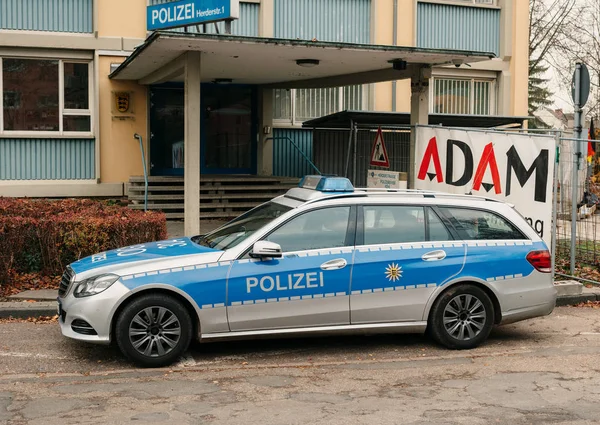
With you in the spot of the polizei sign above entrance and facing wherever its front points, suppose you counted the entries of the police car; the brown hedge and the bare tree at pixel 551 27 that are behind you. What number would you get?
1

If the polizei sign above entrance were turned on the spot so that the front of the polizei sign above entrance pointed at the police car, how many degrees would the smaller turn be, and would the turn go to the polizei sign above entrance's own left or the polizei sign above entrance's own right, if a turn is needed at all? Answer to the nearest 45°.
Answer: approximately 45° to the polizei sign above entrance's own left

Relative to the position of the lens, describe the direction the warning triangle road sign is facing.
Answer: facing the viewer and to the left of the viewer

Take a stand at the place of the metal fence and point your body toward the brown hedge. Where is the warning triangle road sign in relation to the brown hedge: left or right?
right

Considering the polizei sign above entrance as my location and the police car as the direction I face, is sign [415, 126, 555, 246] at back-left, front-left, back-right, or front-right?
front-left

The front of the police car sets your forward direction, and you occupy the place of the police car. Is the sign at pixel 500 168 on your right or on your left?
on your right

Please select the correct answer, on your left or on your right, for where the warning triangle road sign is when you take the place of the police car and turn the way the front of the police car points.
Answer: on your right

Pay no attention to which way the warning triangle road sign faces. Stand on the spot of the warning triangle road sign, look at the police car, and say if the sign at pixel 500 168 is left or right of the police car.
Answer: left

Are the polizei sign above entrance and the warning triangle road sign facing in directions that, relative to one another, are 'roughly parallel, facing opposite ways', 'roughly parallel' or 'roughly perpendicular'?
roughly parallel

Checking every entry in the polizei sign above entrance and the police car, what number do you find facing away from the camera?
0

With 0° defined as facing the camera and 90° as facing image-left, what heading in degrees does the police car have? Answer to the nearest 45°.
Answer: approximately 90°

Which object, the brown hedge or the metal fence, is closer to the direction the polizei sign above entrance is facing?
the brown hedge

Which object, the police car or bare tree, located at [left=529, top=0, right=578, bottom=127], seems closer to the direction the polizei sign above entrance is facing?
the police car
